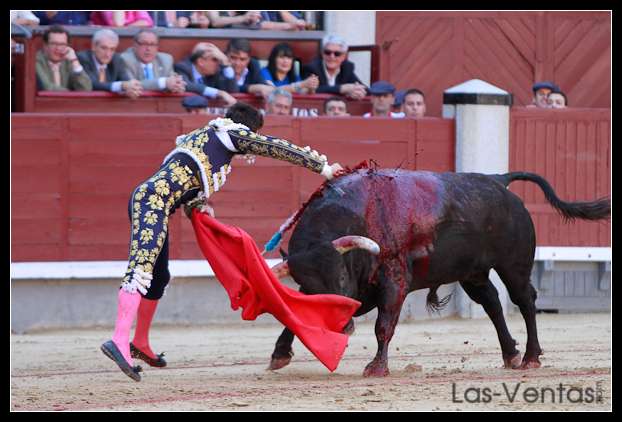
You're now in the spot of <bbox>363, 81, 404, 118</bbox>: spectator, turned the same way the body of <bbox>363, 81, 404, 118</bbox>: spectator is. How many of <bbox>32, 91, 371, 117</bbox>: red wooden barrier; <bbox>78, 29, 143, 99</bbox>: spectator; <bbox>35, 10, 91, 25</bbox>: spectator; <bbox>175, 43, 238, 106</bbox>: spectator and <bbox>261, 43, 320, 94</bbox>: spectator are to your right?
5

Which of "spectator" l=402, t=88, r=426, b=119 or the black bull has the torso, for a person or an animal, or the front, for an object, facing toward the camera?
the spectator

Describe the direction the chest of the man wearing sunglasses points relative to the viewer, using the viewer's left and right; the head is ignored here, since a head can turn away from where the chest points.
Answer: facing the viewer

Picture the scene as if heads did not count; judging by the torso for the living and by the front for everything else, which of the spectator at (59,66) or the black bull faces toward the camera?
the spectator

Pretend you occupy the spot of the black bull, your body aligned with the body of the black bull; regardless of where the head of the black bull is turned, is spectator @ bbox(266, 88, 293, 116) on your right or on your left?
on your right

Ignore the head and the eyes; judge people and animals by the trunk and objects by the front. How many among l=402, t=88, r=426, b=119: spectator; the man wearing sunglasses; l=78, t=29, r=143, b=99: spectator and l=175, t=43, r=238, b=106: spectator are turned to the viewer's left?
0

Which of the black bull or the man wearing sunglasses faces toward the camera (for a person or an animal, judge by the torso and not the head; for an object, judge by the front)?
the man wearing sunglasses

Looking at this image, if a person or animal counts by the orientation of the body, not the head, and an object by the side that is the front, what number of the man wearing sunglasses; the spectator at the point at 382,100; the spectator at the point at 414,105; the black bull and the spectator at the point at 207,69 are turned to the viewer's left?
1

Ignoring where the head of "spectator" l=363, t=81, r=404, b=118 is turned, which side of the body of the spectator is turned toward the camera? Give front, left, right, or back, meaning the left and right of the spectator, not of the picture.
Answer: front

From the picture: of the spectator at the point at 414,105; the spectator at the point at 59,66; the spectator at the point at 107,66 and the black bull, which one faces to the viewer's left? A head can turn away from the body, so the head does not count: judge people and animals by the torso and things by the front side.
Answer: the black bull

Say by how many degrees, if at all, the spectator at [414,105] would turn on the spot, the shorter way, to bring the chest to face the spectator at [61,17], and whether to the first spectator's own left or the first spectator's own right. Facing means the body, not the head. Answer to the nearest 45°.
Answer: approximately 90° to the first spectator's own right

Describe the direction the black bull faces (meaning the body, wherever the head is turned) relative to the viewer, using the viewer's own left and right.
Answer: facing to the left of the viewer

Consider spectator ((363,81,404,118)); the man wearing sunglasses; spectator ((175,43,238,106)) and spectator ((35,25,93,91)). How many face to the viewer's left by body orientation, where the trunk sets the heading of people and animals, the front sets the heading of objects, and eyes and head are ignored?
0

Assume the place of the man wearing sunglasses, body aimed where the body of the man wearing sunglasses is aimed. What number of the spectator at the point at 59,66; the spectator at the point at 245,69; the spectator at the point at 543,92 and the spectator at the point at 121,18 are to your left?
1

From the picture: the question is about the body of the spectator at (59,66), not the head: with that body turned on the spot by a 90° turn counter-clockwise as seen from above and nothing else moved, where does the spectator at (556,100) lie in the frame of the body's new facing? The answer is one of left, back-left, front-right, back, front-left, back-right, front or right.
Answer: front

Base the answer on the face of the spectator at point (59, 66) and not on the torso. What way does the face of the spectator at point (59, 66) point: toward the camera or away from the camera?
toward the camera

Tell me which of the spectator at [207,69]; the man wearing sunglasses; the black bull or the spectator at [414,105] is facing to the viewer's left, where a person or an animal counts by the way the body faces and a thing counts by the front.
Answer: the black bull
